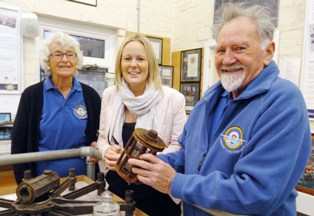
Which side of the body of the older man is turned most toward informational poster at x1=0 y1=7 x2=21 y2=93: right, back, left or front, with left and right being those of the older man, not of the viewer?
right

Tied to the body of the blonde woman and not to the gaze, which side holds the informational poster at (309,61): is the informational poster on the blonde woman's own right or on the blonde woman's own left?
on the blonde woman's own left

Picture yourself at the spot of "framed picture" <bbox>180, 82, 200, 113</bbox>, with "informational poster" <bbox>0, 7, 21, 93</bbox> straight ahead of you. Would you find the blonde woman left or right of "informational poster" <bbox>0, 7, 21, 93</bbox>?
left

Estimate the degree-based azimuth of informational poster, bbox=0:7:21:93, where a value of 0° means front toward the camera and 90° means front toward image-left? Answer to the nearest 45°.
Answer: approximately 315°

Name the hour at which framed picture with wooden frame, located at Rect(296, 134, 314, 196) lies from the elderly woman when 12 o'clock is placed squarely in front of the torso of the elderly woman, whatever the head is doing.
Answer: The framed picture with wooden frame is roughly at 9 o'clock from the elderly woman.

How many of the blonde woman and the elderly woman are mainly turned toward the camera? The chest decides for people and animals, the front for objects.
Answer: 2
